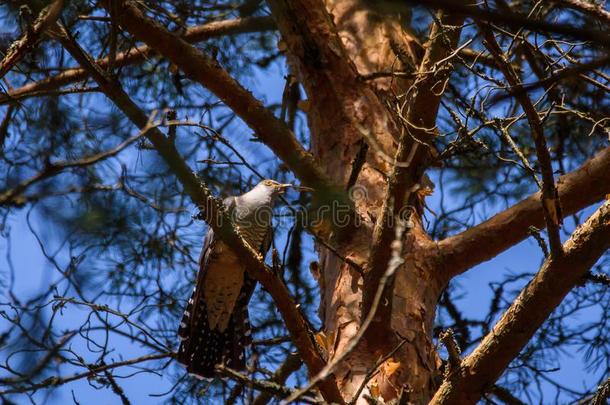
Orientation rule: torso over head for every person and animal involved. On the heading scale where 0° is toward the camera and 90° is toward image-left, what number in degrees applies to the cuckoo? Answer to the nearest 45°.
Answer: approximately 315°
